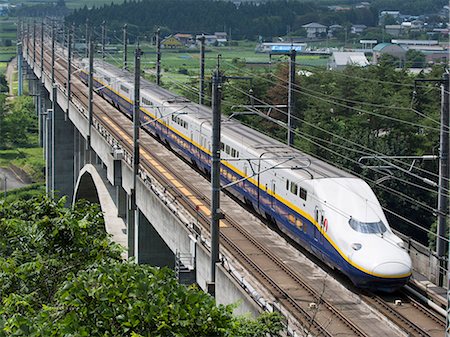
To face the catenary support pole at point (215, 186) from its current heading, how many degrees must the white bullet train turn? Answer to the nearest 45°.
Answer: approximately 90° to its right

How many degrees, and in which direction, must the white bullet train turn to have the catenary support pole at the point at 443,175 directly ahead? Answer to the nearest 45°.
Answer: approximately 45° to its left

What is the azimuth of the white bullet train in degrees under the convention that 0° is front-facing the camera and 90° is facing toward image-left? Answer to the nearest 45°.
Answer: approximately 315°
